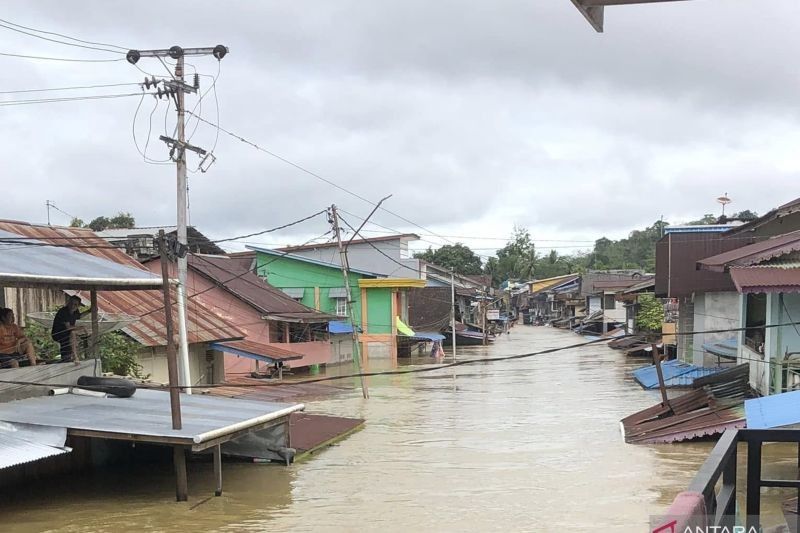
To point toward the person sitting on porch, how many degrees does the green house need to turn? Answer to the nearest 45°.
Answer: approximately 90° to its right

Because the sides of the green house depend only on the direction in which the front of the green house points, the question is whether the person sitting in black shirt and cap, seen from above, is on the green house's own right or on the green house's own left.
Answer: on the green house's own right

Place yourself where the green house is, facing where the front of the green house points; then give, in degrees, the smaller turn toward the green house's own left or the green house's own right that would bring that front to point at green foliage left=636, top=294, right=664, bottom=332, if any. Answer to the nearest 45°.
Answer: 0° — it already faces it

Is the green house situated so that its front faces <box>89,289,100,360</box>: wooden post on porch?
no

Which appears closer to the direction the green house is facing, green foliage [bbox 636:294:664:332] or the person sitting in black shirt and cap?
the green foliage

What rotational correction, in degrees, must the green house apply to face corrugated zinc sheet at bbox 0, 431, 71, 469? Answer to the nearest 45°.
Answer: approximately 90° to its right

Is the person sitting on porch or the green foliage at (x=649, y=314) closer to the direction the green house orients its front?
the green foliage

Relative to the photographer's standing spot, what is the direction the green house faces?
facing to the right of the viewer

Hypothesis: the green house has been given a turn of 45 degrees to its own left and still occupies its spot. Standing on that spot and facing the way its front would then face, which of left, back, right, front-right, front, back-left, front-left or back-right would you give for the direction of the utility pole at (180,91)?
back-right
